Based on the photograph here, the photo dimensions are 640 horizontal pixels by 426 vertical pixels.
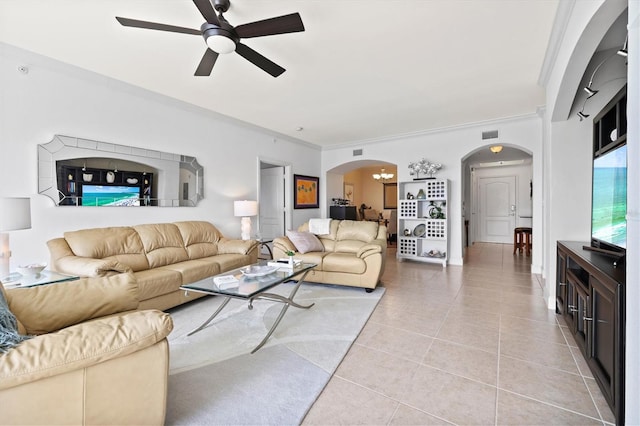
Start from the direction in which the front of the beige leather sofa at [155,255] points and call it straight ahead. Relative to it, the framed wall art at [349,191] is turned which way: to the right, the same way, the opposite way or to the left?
to the right

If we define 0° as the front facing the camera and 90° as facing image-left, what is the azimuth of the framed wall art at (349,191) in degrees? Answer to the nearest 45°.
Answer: approximately 0°

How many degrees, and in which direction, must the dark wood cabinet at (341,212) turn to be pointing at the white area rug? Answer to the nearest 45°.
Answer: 0° — it already faces it

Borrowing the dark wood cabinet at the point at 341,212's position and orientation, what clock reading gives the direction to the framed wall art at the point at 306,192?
The framed wall art is roughly at 2 o'clock from the dark wood cabinet.

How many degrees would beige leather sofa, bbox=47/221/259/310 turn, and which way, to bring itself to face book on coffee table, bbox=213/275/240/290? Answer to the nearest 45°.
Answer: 0° — it already faces it

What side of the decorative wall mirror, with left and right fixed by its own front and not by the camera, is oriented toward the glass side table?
right

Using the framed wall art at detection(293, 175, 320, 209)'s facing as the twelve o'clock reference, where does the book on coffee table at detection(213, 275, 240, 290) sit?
The book on coffee table is roughly at 2 o'clock from the framed wall art.

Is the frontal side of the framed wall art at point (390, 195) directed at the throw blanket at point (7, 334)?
yes
